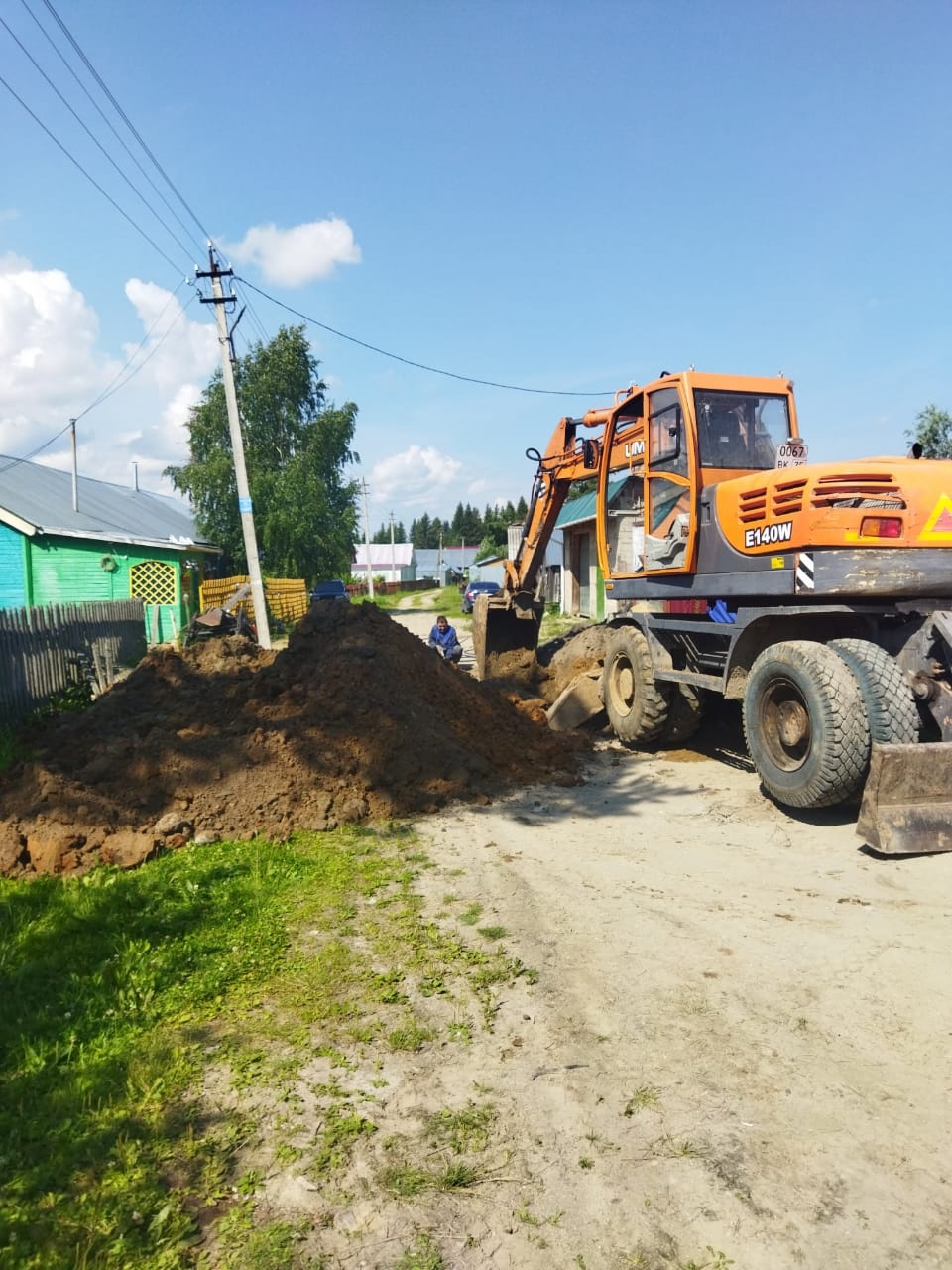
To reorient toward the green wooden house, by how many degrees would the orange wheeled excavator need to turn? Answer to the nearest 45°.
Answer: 0° — it already faces it

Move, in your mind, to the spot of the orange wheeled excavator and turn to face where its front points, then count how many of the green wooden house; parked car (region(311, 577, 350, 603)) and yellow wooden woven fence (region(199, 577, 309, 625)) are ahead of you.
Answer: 3

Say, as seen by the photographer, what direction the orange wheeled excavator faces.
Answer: facing away from the viewer and to the left of the viewer

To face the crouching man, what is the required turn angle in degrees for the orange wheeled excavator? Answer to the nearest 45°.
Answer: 0° — it already faces them

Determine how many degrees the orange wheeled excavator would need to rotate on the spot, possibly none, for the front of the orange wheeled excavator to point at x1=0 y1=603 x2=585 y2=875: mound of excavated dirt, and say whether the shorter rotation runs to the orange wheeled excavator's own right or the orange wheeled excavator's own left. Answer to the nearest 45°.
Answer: approximately 45° to the orange wheeled excavator's own left

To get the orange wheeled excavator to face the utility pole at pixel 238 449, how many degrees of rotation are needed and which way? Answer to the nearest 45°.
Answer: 0° — it already faces it

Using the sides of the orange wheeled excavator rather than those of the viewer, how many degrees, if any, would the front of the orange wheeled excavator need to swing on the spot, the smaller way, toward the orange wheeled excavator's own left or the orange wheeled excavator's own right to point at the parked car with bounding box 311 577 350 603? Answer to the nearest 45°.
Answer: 0° — it already faces it

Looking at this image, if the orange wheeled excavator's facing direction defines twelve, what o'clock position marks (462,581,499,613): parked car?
The parked car is roughly at 1 o'clock from the orange wheeled excavator.

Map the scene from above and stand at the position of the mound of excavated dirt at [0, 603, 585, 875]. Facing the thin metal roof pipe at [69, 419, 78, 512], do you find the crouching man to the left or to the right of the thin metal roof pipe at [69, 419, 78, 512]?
right

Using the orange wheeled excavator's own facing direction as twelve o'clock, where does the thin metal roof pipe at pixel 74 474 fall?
The thin metal roof pipe is roughly at 12 o'clock from the orange wheeled excavator.
